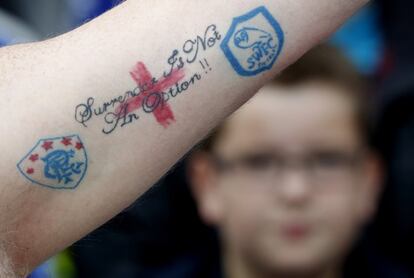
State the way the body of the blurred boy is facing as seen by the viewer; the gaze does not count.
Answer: toward the camera
